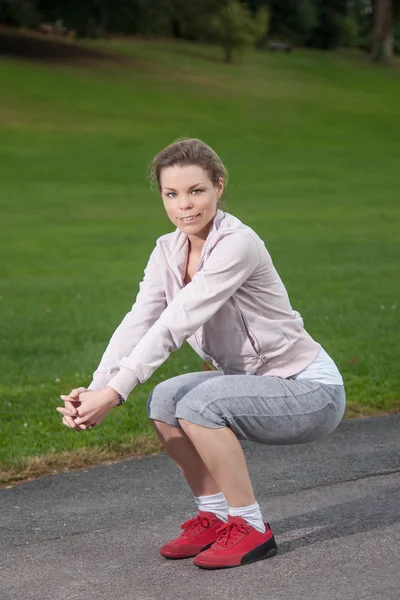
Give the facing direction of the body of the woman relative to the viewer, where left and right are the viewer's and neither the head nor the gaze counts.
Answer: facing the viewer and to the left of the viewer
